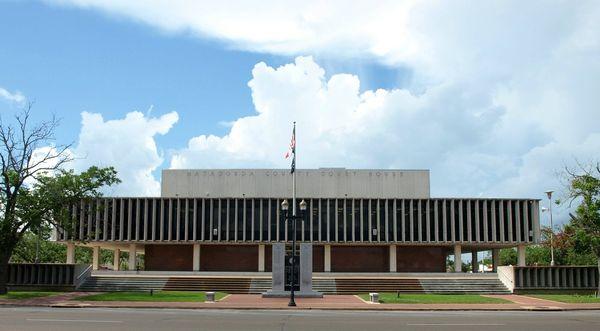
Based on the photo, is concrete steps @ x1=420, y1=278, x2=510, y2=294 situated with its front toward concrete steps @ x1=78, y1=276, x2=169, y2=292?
no

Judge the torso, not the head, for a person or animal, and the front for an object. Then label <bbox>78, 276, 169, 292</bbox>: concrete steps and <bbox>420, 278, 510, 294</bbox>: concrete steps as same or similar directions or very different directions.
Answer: same or similar directions

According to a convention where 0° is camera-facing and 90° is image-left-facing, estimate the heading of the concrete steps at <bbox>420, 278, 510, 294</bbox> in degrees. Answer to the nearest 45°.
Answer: approximately 0°

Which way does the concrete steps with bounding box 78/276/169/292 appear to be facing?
toward the camera

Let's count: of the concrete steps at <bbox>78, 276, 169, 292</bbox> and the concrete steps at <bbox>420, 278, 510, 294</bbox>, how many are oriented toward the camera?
2

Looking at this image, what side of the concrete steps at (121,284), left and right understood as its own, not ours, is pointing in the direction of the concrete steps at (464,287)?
left
